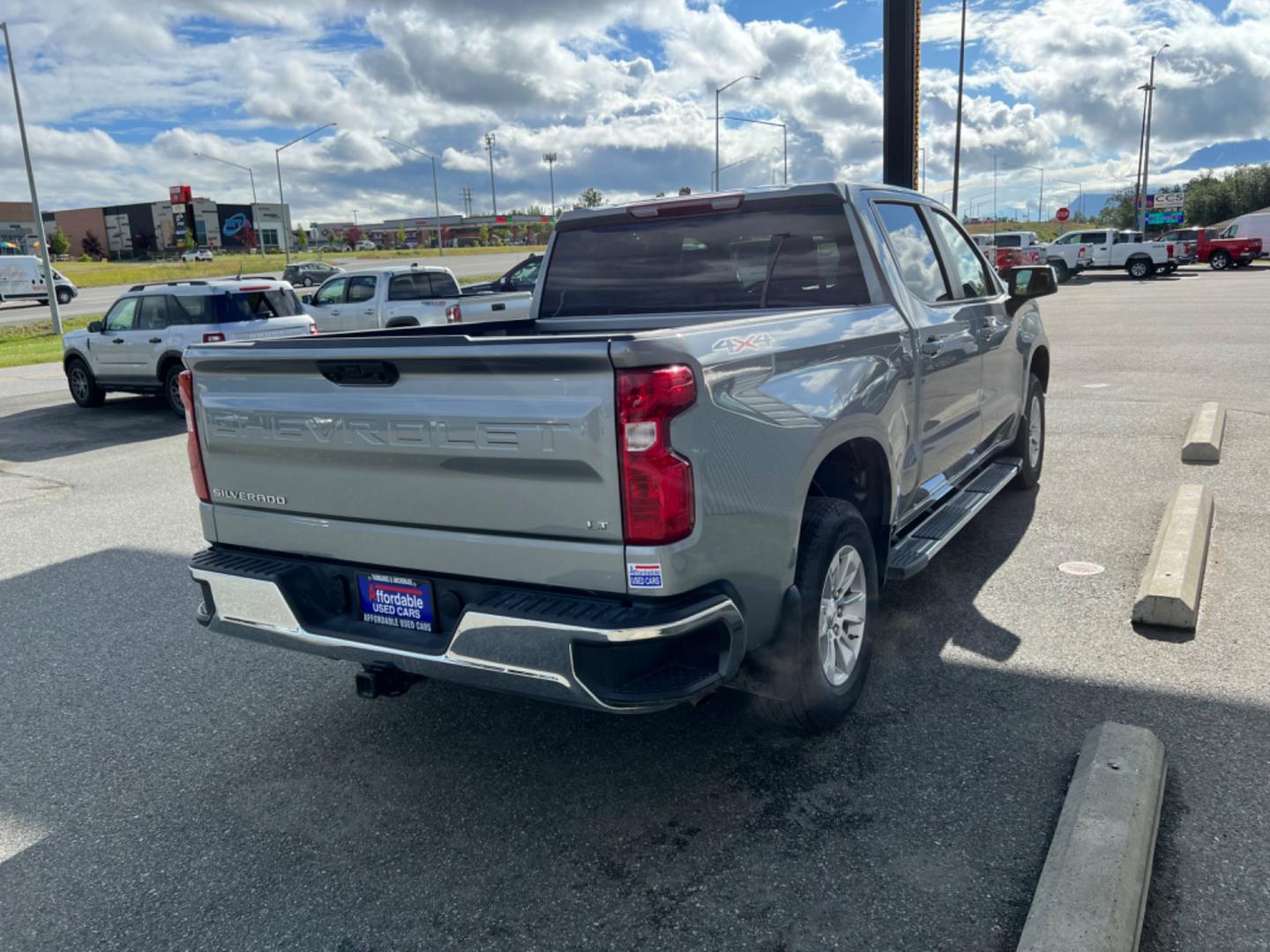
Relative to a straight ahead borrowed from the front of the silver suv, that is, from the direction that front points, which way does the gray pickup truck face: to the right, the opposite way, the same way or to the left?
to the right

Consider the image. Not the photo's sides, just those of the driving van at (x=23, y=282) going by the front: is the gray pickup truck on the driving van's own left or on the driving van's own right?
on the driving van's own right

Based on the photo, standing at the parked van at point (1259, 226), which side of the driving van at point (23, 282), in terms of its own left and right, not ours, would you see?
front

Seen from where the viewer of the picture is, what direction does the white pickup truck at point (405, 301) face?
facing away from the viewer and to the left of the viewer

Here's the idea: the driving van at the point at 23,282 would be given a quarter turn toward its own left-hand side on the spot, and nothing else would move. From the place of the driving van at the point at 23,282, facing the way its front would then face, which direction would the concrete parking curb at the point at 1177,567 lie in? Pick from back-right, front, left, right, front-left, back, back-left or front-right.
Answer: back

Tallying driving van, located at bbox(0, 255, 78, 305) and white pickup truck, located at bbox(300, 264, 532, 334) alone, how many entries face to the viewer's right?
1

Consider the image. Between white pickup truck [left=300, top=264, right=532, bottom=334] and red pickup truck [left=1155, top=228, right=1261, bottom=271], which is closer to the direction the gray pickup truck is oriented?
the red pickup truck

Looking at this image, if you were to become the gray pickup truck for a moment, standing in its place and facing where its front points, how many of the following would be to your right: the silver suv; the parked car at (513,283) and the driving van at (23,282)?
0

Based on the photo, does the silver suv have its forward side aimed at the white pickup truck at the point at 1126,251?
no

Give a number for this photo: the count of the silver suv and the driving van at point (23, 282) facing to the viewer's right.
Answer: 1

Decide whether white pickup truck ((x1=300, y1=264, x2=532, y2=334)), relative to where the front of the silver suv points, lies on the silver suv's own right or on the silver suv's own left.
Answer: on the silver suv's own right

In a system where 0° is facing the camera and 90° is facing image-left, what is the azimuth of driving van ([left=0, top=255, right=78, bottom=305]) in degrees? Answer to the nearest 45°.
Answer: approximately 270°

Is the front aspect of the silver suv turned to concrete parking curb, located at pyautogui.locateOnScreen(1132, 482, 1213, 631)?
no

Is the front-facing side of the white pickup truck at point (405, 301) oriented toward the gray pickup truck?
no

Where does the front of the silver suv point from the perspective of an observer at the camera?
facing away from the viewer and to the left of the viewer

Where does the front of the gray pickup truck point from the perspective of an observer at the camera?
facing away from the viewer and to the right of the viewer

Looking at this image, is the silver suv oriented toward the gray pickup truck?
no
